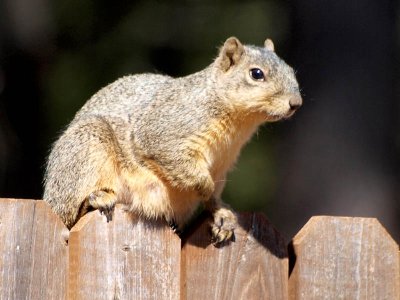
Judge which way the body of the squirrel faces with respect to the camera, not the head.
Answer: to the viewer's right
